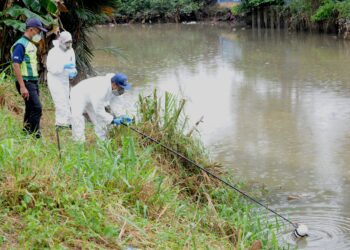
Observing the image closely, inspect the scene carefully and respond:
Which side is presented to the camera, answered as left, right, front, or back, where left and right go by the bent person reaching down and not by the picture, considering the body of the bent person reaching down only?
right

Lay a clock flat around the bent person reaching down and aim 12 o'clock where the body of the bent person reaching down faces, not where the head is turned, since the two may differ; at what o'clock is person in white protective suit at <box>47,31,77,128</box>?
The person in white protective suit is roughly at 8 o'clock from the bent person reaching down.

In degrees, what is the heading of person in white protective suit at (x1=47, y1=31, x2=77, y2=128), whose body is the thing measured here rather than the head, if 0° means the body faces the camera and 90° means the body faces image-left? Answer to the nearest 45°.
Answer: approximately 315°

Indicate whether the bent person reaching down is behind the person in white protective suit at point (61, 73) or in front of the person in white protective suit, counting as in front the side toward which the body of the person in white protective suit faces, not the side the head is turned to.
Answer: in front

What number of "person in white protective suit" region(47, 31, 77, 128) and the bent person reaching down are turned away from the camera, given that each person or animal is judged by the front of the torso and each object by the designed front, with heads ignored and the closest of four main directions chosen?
0
